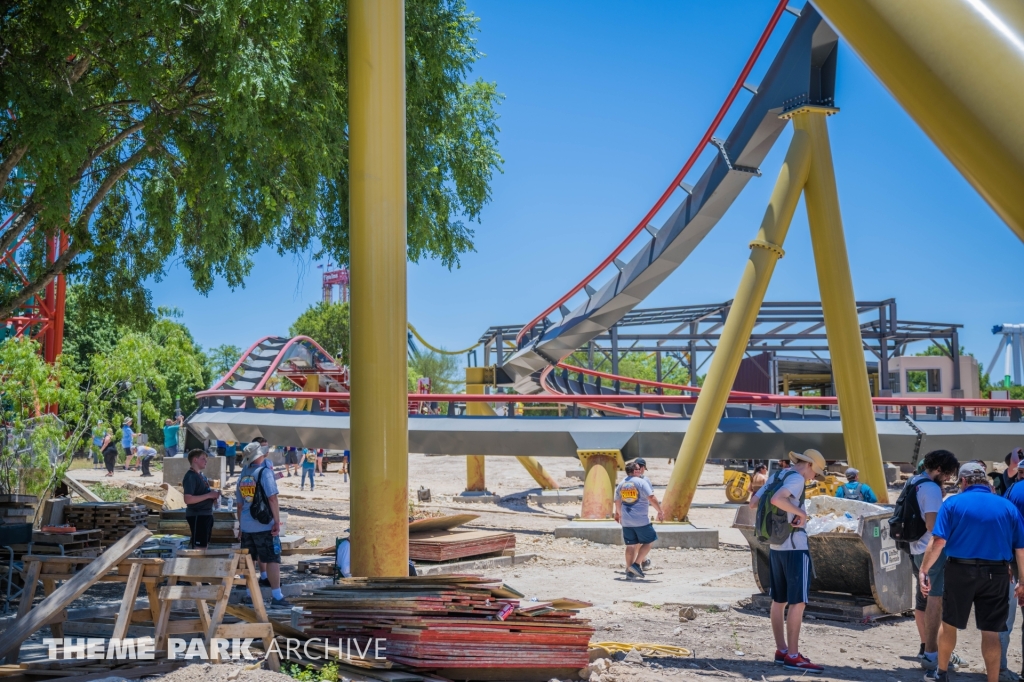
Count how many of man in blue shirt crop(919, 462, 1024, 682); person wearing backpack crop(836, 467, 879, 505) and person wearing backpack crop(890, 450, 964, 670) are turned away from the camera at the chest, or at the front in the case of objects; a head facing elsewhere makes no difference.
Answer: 2

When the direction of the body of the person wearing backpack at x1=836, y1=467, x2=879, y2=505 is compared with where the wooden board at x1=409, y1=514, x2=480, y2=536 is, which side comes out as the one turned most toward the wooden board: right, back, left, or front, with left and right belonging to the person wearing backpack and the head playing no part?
left

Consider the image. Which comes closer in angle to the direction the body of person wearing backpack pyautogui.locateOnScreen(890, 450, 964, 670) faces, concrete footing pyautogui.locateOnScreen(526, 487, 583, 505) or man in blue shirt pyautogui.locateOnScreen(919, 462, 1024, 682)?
the man in blue shirt

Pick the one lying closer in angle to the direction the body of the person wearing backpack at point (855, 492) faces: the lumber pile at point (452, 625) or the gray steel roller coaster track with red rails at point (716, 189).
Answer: the gray steel roller coaster track with red rails

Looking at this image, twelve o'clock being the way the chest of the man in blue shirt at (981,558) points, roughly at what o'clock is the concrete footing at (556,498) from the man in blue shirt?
The concrete footing is roughly at 11 o'clock from the man in blue shirt.

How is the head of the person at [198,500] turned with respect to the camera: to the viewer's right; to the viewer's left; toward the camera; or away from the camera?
to the viewer's right

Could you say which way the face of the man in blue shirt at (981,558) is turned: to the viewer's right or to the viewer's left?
to the viewer's left

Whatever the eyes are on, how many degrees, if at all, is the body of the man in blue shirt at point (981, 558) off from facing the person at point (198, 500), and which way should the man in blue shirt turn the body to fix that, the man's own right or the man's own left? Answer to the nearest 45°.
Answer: approximately 90° to the man's own left

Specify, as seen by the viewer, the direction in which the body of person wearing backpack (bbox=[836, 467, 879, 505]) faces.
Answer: away from the camera

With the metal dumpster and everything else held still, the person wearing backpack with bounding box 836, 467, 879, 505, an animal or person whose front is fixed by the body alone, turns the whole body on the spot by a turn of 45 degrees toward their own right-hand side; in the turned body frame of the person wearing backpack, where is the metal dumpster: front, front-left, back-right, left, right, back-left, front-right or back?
back-right
